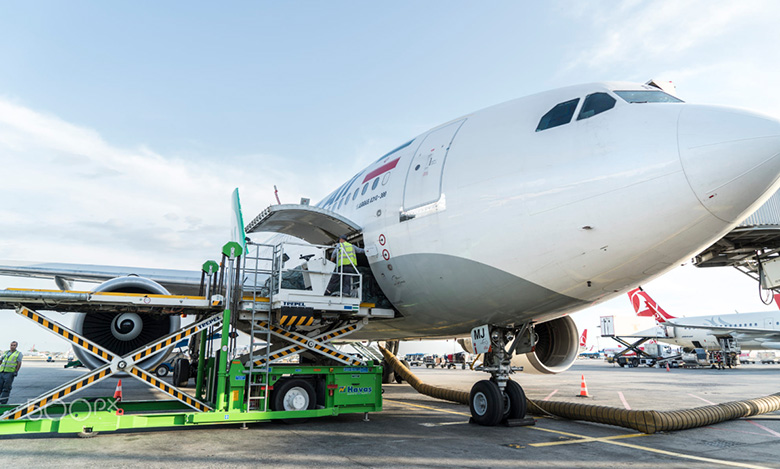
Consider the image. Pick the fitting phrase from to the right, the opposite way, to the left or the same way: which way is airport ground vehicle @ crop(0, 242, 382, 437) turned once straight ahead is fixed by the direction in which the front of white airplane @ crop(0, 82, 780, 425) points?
to the left

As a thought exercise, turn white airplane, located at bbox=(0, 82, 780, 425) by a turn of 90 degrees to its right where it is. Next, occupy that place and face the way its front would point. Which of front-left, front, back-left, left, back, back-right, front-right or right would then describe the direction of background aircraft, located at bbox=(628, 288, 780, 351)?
back

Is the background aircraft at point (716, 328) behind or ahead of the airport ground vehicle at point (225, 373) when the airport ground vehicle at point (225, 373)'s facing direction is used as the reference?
ahead

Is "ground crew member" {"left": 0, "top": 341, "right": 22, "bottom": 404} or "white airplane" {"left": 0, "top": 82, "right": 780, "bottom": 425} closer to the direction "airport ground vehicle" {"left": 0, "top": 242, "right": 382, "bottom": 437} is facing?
the white airplane

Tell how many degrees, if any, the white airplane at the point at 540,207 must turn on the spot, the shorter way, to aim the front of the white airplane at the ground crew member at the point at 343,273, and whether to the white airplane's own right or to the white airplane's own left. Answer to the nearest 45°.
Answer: approximately 180°

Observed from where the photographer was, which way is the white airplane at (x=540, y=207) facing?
facing the viewer and to the right of the viewer

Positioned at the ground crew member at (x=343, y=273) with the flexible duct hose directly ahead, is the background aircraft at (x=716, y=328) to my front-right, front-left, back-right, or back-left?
front-left

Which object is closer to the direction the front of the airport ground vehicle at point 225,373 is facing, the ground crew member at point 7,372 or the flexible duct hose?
the flexible duct hose

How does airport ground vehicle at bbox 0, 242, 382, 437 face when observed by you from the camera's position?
facing to the right of the viewer
